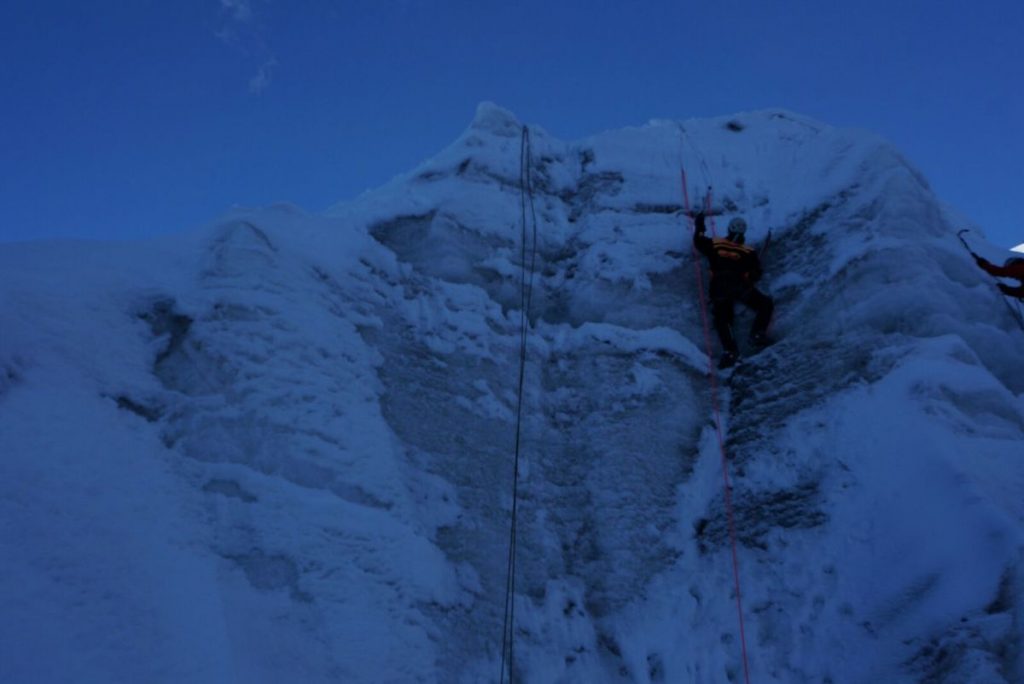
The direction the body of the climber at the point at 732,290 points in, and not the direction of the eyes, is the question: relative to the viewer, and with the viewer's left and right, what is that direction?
facing away from the viewer

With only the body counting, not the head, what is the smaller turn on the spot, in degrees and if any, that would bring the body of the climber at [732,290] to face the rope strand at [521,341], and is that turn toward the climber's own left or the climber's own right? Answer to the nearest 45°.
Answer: approximately 90° to the climber's own left
